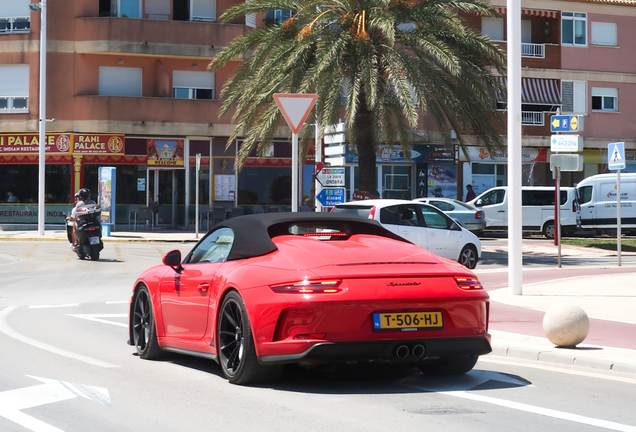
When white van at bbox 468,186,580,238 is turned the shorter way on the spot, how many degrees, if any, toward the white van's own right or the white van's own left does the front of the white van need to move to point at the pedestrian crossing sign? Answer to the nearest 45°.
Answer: approximately 90° to the white van's own left

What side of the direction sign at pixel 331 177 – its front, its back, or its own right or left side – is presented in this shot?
front

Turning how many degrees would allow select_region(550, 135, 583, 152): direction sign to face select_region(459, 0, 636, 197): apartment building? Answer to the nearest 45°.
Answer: approximately 180°

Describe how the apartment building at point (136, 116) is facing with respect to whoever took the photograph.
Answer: facing the viewer

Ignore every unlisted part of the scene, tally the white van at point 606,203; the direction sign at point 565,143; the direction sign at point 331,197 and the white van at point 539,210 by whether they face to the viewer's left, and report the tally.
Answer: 2

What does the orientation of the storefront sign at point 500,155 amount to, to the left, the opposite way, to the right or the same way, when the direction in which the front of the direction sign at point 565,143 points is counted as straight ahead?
the same way

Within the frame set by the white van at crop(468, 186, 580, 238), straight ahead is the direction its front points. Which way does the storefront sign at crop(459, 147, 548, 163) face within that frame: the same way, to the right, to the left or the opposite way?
to the left

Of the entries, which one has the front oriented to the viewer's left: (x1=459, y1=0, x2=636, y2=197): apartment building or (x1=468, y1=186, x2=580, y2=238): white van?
the white van

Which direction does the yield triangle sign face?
toward the camera

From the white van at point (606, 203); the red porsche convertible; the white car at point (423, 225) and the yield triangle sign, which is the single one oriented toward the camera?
the yield triangle sign

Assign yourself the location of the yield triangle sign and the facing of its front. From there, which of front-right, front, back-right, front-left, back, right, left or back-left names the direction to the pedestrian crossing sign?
back-left

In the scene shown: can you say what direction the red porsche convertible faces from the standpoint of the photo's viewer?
facing away from the viewer and to the left of the viewer

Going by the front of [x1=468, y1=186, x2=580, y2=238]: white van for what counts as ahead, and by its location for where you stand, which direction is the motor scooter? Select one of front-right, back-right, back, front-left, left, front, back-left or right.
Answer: front-left

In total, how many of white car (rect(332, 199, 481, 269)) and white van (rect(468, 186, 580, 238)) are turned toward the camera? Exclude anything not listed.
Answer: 0

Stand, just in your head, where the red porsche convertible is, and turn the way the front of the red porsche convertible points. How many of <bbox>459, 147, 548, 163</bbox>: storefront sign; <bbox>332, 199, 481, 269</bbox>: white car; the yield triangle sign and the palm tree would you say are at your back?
0

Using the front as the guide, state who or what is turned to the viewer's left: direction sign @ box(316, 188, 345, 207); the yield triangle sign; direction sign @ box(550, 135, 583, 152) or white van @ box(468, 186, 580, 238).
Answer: the white van

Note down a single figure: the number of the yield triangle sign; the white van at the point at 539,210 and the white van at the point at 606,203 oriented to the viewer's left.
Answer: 2

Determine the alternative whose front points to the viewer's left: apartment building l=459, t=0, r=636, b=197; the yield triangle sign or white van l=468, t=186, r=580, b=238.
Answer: the white van

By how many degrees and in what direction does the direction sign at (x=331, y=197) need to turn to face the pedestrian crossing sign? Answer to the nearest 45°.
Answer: approximately 90° to its left

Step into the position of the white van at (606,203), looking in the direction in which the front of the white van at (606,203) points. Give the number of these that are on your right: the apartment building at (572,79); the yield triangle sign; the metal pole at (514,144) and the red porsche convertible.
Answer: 1
